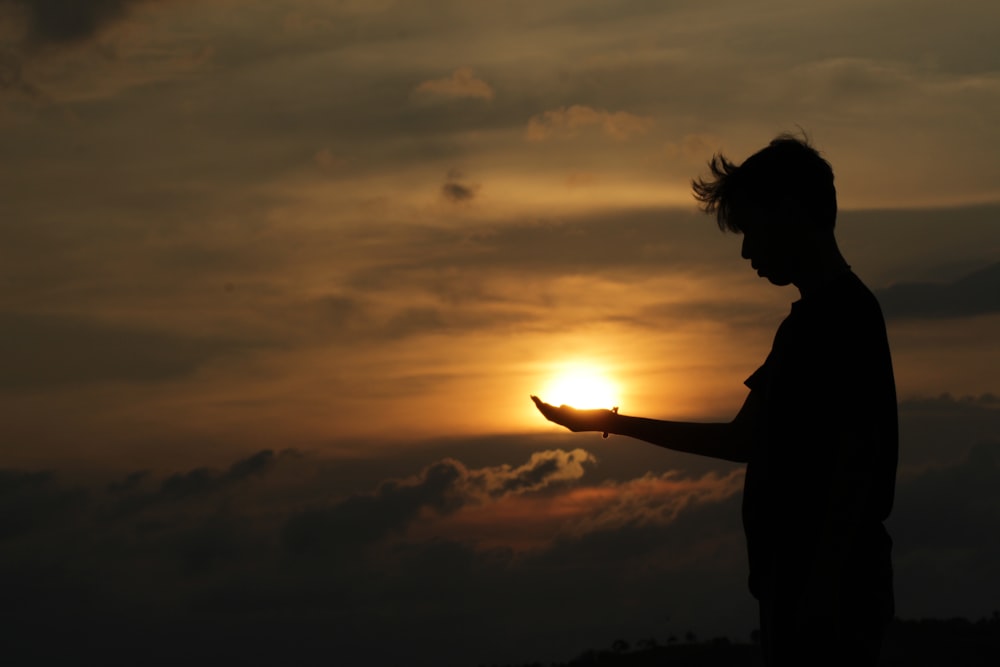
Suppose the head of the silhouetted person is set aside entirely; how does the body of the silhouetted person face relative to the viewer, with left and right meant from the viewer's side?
facing to the left of the viewer

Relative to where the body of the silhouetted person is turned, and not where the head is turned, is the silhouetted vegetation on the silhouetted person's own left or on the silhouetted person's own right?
on the silhouetted person's own right
